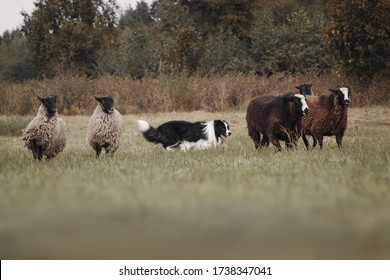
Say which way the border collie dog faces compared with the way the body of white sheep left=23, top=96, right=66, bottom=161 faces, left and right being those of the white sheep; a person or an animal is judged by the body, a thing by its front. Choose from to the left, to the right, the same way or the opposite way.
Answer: to the left

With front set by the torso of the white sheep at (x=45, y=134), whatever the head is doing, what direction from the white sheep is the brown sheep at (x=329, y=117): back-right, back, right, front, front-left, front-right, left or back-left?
left

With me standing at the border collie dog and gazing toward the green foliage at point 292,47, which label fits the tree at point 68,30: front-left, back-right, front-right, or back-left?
front-left

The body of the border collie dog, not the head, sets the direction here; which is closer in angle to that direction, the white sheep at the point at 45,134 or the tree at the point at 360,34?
the tree

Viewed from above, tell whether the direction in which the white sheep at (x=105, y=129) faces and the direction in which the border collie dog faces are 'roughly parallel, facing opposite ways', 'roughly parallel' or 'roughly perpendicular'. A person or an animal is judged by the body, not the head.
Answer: roughly perpendicular

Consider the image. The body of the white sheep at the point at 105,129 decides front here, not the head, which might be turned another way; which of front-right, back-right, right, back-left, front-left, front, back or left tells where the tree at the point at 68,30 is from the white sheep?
back

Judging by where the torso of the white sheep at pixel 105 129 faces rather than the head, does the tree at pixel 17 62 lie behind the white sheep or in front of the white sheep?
behind

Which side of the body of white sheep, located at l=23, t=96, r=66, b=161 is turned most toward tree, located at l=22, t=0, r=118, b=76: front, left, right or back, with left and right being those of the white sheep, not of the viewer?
back

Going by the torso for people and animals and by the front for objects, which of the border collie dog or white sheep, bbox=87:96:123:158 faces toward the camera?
the white sheep

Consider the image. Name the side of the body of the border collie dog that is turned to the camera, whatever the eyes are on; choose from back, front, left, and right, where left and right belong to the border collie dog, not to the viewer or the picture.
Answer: right

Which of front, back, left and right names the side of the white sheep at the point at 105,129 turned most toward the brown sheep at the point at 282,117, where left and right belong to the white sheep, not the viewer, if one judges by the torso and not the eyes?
left

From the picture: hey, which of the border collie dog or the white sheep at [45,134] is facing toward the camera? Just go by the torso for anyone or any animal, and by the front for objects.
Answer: the white sheep

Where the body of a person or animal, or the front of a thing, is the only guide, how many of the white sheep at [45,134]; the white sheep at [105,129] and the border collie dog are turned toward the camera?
2

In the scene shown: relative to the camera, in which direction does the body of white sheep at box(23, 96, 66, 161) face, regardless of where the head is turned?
toward the camera

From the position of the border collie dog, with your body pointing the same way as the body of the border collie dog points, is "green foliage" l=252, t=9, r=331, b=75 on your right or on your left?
on your left

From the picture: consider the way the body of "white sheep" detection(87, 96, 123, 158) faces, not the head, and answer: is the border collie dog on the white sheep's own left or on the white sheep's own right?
on the white sheep's own left
